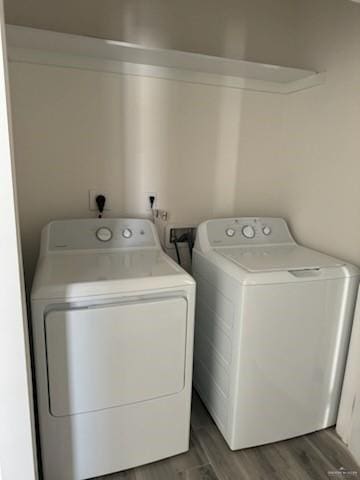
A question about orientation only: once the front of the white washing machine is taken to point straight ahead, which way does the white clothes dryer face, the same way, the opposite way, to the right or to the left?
the same way

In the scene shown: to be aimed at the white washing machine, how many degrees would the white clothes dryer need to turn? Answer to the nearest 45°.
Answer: approximately 90° to its left

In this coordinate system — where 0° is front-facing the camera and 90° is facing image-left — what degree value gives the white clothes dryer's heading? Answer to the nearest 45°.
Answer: approximately 0°

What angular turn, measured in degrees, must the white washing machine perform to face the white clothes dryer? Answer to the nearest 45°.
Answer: approximately 90° to its right

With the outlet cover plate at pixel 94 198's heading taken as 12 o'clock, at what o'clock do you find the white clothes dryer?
The white clothes dryer is roughly at 12 o'clock from the outlet cover plate.

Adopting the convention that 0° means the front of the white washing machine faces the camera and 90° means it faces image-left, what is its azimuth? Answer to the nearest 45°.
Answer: approximately 315°

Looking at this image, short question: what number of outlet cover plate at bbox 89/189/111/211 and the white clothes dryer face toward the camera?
2

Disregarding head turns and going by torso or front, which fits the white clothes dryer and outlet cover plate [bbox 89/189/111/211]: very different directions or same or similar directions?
same or similar directions

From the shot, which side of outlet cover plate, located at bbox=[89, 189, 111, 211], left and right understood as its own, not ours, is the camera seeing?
front

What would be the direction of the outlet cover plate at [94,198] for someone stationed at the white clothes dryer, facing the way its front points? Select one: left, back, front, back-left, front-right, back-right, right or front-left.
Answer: back

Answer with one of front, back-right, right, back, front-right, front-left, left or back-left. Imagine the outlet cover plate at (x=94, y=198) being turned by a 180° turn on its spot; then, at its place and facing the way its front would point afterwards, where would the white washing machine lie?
back-right
